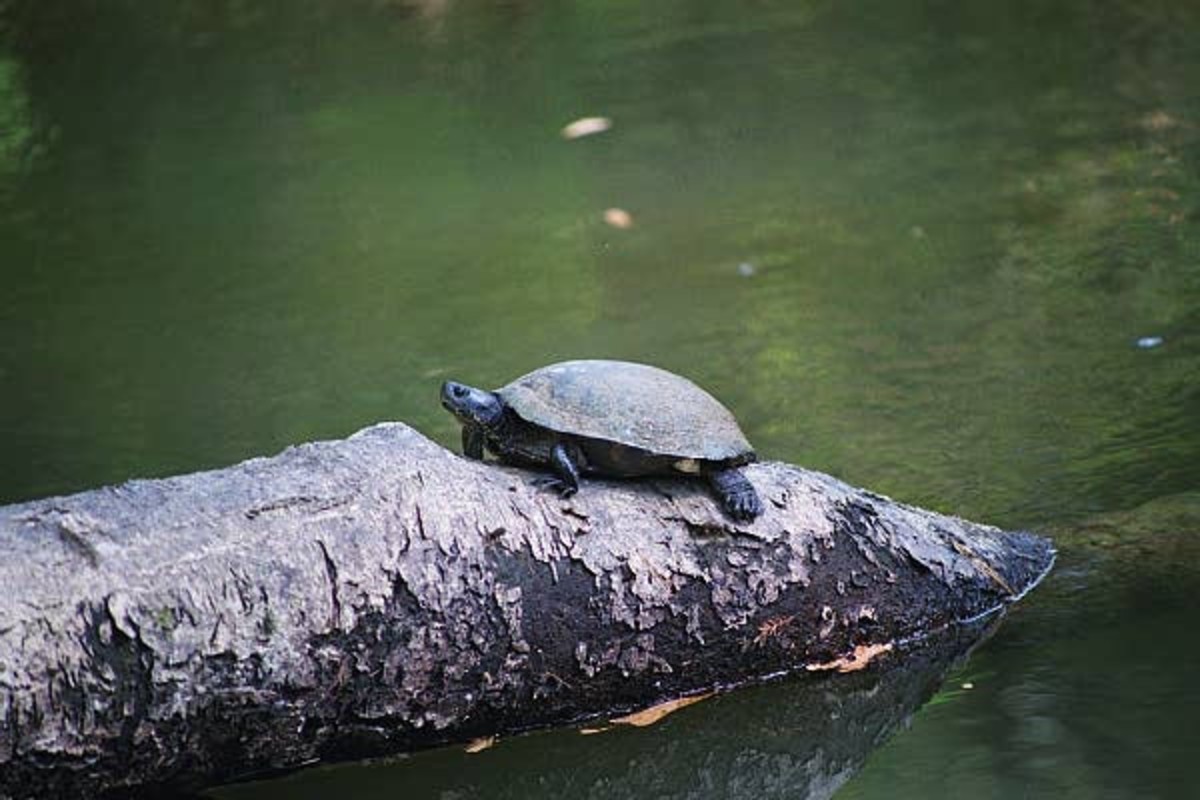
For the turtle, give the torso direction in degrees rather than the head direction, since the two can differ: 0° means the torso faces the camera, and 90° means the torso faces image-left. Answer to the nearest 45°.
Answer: approximately 90°

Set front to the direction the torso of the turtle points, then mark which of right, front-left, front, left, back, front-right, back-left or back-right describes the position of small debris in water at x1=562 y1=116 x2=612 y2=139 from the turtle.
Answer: right

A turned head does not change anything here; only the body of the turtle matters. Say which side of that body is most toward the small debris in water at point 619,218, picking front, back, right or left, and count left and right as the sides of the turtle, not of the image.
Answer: right
